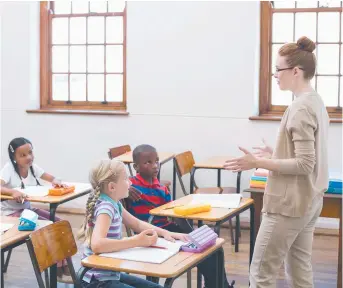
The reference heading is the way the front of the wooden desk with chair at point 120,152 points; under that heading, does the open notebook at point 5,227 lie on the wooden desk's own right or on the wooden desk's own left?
on the wooden desk's own right

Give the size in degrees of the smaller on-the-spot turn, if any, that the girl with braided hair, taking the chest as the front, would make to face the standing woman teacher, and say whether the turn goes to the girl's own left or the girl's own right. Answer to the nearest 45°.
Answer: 0° — they already face them

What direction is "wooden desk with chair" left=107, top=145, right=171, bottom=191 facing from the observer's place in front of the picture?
facing the viewer and to the right of the viewer

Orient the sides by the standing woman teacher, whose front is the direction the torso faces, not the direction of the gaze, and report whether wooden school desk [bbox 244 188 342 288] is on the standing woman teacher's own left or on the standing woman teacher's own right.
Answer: on the standing woman teacher's own right

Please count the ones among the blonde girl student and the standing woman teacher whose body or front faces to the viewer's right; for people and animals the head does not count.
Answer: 1

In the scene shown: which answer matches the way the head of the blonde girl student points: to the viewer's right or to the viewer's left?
to the viewer's right

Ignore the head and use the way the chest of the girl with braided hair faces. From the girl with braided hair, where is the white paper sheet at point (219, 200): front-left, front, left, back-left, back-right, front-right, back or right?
front

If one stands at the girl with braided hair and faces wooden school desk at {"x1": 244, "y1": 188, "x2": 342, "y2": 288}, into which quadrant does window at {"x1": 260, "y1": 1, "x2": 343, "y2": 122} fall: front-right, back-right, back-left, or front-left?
front-left

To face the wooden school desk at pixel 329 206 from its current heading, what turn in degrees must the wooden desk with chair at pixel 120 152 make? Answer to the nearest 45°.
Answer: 0° — it already faces it

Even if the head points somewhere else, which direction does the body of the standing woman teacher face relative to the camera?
to the viewer's left

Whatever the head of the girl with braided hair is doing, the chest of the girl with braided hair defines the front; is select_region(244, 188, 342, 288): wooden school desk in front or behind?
in front

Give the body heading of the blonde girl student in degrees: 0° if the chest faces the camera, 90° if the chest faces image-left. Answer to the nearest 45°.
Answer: approximately 270°

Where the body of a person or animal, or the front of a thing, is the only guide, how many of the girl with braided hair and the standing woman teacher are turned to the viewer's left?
1

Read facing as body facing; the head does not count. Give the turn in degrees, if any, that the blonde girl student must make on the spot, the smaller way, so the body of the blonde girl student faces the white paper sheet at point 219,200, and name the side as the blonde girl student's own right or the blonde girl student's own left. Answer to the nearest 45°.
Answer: approximately 45° to the blonde girl student's own left

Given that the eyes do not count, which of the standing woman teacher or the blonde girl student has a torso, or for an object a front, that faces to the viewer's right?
the blonde girl student
